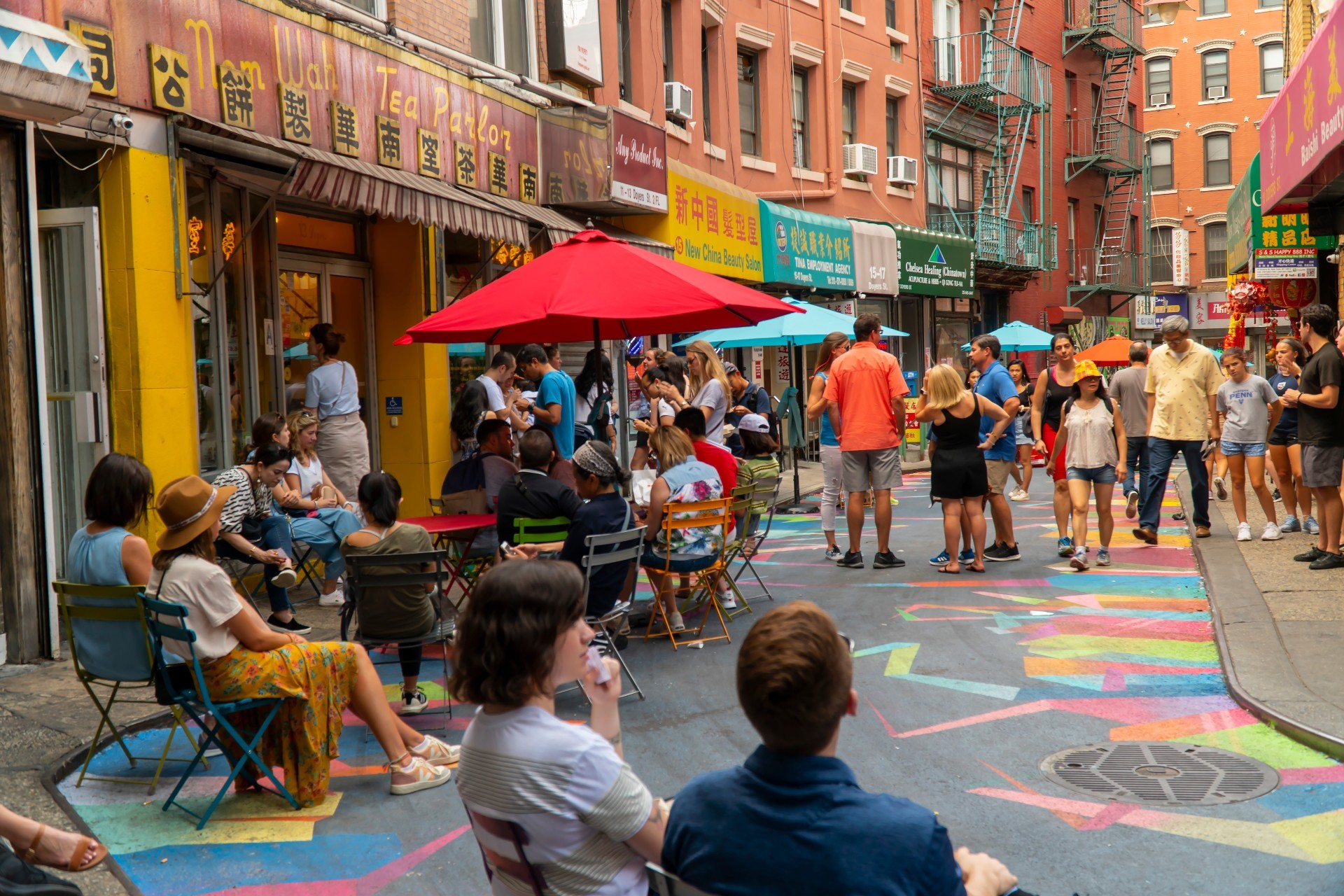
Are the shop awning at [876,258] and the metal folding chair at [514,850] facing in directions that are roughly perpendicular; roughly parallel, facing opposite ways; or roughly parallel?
roughly perpendicular

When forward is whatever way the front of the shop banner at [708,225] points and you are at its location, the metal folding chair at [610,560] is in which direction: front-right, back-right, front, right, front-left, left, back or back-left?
front-right

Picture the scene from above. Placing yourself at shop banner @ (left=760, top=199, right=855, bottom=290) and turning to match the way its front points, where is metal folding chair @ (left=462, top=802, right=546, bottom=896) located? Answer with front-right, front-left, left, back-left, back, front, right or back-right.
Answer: front-right

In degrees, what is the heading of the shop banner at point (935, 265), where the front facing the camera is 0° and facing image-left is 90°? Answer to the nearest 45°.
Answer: approximately 315°

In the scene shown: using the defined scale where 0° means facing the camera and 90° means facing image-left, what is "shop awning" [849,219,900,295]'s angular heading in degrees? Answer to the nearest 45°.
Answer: approximately 315°

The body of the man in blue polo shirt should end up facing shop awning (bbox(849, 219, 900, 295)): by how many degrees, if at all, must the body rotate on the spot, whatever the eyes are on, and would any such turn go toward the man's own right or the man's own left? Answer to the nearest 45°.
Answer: approximately 90° to the man's own right

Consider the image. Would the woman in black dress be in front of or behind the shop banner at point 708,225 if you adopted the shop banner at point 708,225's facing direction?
in front

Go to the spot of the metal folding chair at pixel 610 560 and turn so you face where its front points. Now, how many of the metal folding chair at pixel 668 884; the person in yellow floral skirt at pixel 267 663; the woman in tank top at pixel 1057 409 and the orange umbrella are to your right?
2

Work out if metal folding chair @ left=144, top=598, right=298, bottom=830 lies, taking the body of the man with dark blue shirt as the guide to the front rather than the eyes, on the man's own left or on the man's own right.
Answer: on the man's own left

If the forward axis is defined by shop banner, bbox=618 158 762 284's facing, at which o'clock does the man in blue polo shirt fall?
The man in blue polo shirt is roughly at 1 o'clock from the shop banner.

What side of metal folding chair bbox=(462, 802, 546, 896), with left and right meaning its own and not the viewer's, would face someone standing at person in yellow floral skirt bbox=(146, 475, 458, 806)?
left

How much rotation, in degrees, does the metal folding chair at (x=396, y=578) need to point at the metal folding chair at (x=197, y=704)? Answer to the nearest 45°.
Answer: approximately 135° to its left

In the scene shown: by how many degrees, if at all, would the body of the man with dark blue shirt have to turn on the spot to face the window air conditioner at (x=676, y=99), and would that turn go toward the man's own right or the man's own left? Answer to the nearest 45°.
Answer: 0° — they already face it
